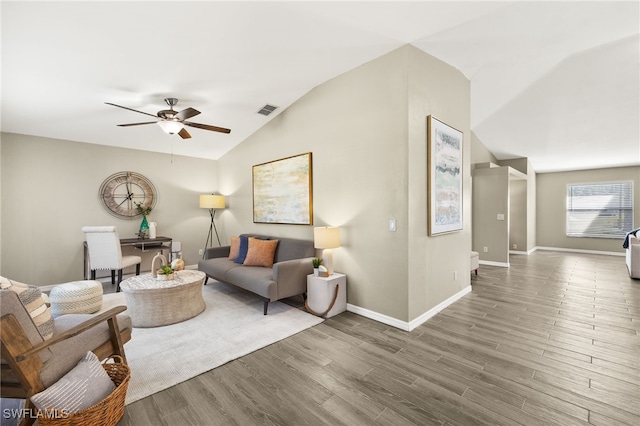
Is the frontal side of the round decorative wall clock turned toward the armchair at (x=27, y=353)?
yes

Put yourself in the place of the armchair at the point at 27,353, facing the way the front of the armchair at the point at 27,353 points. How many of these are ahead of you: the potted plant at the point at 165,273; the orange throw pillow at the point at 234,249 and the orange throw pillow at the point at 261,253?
3

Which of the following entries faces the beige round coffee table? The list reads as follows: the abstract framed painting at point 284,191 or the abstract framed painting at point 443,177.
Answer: the abstract framed painting at point 284,191

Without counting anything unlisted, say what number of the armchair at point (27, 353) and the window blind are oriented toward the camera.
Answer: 1

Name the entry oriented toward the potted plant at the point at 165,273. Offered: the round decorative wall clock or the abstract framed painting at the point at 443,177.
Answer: the round decorative wall clock

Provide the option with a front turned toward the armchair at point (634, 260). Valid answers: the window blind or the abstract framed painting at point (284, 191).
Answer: the window blind

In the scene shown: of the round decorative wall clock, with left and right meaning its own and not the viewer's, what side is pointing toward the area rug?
front

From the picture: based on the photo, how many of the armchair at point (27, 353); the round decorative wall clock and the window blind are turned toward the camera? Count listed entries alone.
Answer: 2

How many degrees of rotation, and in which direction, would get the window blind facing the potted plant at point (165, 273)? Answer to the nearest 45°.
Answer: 0° — it already faces it

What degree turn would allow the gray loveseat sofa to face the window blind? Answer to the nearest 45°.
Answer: approximately 135° to its left

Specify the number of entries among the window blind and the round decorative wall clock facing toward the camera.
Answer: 2

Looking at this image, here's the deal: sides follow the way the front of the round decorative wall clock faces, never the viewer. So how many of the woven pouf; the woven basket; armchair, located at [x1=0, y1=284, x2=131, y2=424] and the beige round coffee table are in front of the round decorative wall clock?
4

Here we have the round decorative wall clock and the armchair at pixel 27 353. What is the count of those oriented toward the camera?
1

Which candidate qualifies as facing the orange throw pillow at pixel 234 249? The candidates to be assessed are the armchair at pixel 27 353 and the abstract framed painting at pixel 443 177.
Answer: the armchair

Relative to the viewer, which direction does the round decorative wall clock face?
toward the camera
